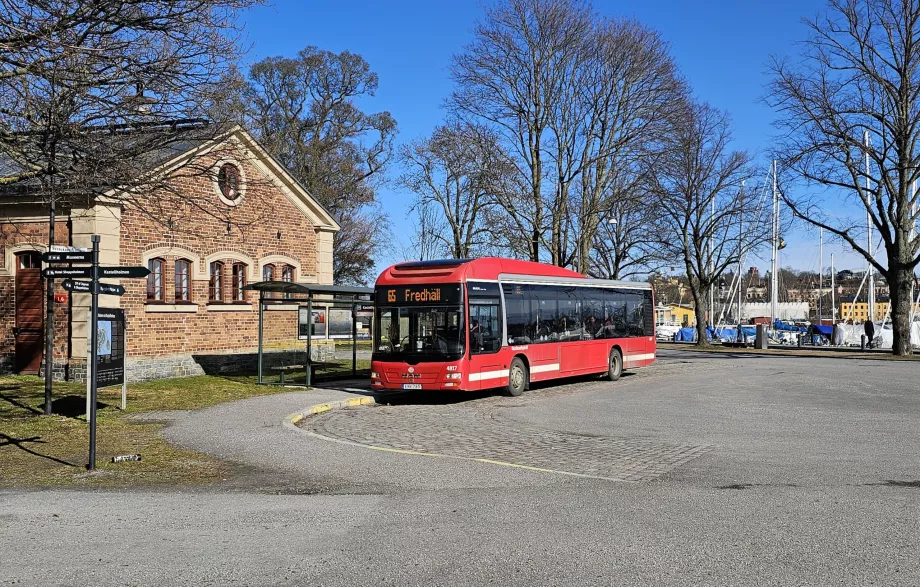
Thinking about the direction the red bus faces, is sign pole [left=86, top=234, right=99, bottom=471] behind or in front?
in front

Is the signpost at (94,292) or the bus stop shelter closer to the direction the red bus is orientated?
the signpost

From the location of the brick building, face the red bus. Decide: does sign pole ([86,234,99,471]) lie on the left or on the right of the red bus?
right

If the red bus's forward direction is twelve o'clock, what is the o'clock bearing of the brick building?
The brick building is roughly at 2 o'clock from the red bus.

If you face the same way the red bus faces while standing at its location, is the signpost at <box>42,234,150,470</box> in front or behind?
in front

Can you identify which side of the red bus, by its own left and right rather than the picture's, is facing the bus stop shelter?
right

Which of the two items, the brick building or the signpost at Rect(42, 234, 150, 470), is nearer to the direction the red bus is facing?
the signpost

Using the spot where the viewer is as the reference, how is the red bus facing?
facing the viewer and to the left of the viewer
